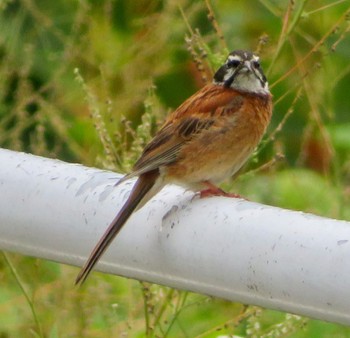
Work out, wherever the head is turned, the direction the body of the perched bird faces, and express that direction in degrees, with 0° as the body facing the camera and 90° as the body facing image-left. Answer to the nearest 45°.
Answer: approximately 270°
